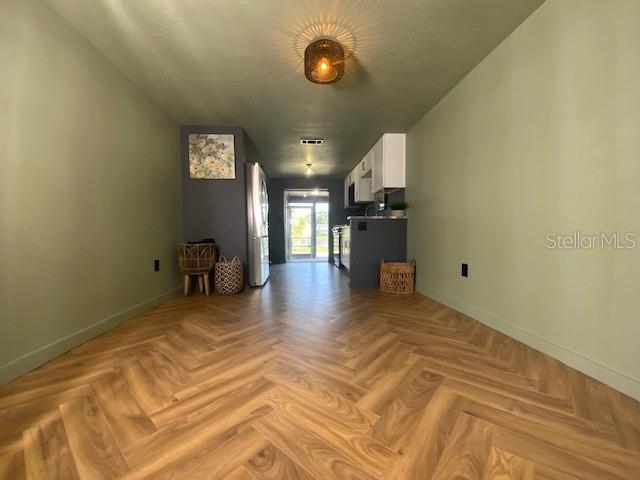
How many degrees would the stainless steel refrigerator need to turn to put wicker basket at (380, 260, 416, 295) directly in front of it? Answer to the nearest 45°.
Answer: approximately 45° to its right

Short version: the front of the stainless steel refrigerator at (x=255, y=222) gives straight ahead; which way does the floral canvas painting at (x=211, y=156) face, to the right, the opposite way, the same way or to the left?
to the right

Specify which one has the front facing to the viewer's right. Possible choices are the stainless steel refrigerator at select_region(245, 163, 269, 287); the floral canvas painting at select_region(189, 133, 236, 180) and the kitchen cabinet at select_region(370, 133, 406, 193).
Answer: the stainless steel refrigerator

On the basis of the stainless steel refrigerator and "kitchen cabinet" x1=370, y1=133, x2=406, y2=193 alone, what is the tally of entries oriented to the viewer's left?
1

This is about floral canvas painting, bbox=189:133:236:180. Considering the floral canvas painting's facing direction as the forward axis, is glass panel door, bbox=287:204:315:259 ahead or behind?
behind

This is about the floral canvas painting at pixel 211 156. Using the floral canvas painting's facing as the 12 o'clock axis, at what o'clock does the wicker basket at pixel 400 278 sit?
The wicker basket is roughly at 10 o'clock from the floral canvas painting.

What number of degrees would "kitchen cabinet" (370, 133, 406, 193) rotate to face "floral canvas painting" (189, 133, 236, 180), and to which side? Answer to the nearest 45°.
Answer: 0° — it already faces it

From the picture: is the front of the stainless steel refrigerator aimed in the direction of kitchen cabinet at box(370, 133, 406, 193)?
yes

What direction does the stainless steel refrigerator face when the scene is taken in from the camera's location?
facing to the right of the viewer

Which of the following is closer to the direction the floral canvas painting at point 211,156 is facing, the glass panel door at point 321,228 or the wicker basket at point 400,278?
the wicker basket

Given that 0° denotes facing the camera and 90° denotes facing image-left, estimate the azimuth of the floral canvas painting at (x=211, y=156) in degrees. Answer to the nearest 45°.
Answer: approximately 0°

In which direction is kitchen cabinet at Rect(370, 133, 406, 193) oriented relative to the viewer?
to the viewer's left
